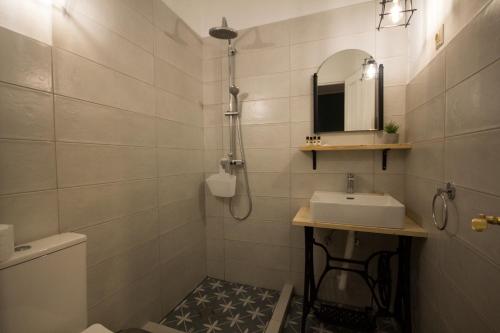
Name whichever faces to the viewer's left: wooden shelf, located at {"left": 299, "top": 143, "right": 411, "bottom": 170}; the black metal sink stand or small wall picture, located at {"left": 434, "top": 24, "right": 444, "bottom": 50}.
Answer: the small wall picture

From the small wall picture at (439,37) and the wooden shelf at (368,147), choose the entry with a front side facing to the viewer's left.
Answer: the small wall picture

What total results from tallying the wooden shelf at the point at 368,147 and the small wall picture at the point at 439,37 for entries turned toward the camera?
1

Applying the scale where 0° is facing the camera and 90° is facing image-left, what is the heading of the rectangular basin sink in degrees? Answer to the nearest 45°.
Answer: approximately 0°

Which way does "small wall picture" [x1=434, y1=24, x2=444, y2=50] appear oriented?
to the viewer's left

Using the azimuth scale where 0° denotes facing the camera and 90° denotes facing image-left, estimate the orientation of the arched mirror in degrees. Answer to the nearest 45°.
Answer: approximately 0°

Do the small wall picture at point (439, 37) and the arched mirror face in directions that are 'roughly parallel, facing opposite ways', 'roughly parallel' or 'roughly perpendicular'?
roughly perpendicular
